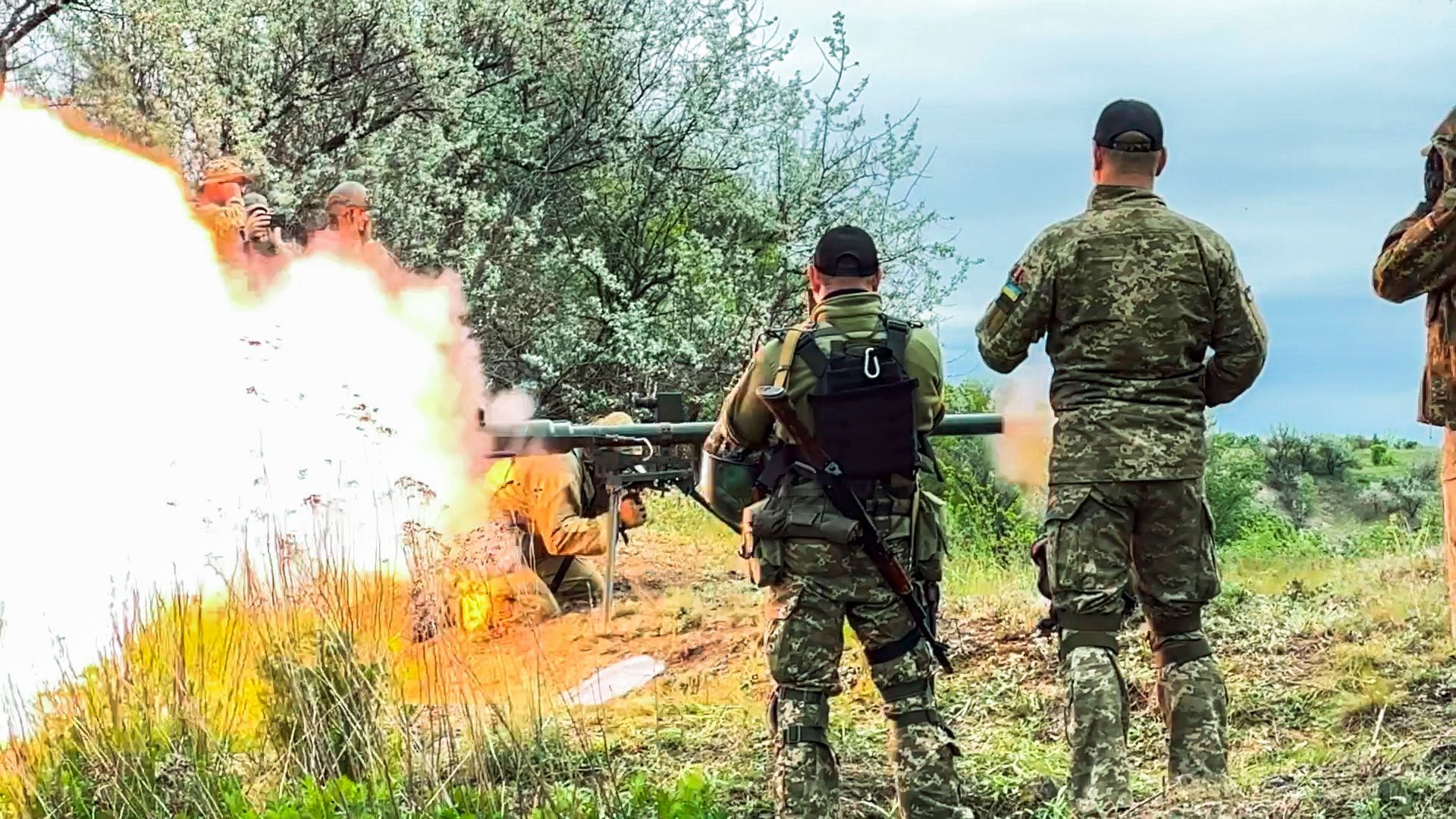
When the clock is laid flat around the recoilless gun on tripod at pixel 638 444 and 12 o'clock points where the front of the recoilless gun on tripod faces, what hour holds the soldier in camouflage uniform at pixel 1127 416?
The soldier in camouflage uniform is roughly at 2 o'clock from the recoilless gun on tripod.

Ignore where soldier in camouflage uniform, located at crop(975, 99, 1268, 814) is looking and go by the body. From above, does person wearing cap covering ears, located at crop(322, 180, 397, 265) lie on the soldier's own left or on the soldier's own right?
on the soldier's own left

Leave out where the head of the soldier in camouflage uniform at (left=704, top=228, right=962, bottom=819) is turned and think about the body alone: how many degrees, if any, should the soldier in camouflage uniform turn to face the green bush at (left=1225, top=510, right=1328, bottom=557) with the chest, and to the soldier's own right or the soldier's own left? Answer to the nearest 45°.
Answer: approximately 45° to the soldier's own right

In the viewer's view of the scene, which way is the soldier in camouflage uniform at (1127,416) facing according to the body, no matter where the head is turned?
away from the camera

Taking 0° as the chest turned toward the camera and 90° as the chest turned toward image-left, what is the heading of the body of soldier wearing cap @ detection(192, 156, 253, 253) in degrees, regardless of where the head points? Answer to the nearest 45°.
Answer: approximately 315°

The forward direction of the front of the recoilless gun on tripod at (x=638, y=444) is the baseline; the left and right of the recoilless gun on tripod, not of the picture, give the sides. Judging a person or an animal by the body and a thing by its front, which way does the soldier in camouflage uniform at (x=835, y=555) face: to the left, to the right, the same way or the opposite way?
to the left

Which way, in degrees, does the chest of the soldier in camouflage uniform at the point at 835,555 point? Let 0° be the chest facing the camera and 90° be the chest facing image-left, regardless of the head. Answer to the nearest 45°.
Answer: approximately 180°

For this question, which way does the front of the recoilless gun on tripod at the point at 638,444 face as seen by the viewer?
to the viewer's right

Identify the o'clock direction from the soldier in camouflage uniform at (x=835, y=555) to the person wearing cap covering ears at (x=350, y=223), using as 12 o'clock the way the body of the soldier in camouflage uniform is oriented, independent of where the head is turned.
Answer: The person wearing cap covering ears is roughly at 11 o'clock from the soldier in camouflage uniform.

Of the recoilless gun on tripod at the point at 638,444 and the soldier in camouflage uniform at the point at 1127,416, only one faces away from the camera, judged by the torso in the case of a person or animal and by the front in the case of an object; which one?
the soldier in camouflage uniform
